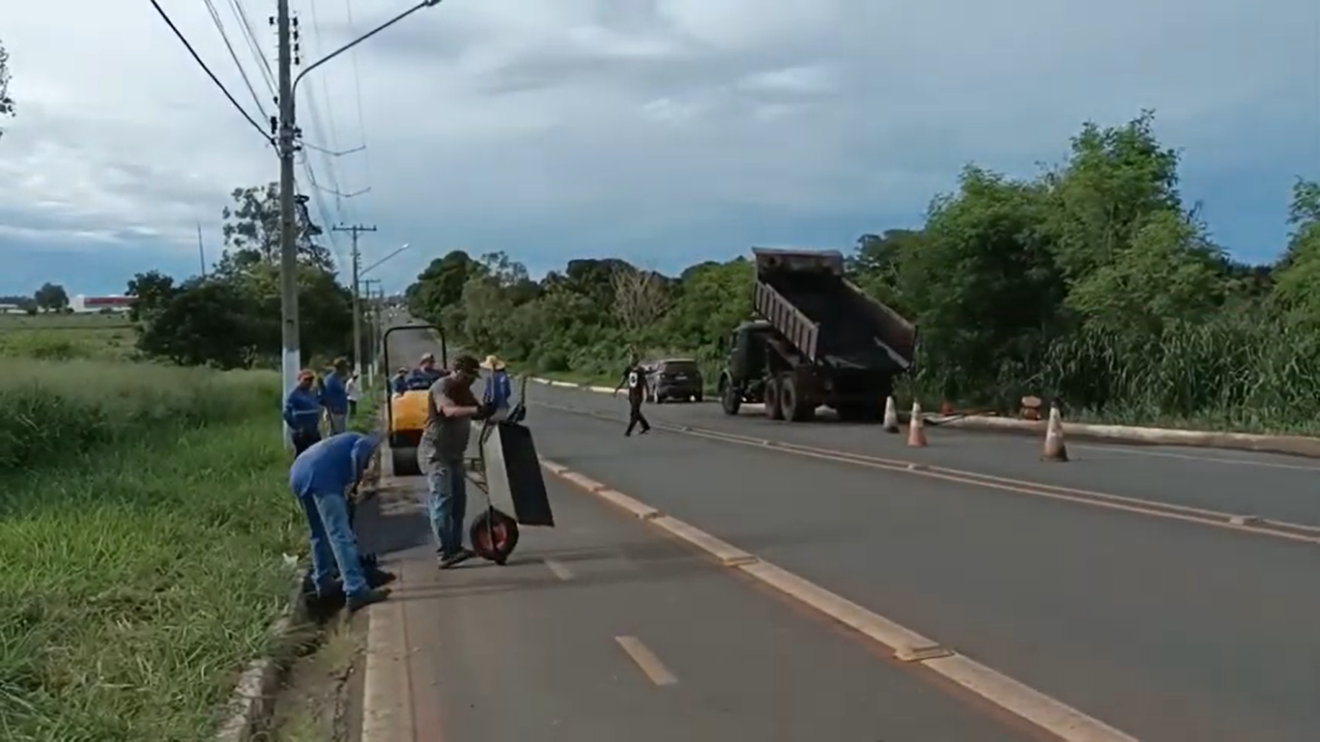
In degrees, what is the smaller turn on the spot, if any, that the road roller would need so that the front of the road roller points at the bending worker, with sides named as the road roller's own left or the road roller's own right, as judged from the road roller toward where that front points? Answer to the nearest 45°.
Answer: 0° — it already faces them

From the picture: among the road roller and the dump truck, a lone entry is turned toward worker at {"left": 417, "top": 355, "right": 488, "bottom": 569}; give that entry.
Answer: the road roller

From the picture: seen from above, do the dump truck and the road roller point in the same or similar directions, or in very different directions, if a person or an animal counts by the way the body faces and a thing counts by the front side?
very different directions

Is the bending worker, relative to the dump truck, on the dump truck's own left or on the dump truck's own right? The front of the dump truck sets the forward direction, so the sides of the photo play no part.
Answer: on the dump truck's own left

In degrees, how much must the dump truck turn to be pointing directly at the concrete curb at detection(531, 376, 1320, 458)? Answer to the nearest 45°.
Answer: approximately 180°

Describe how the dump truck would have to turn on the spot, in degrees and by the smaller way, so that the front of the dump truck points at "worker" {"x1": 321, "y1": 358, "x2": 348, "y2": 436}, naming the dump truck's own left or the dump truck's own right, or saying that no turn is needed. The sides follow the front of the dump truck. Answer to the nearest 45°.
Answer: approximately 90° to the dump truck's own left

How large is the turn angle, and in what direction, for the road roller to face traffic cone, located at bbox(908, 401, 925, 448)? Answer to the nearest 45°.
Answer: approximately 90° to its left

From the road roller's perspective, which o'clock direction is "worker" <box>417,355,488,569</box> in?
The worker is roughly at 12 o'clock from the road roller.

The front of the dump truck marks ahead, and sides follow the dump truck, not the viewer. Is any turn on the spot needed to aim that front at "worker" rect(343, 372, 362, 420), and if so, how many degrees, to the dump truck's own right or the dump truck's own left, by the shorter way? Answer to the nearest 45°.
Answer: approximately 45° to the dump truck's own left

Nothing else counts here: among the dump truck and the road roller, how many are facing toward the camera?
1

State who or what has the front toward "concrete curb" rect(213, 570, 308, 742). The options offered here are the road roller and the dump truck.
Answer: the road roller

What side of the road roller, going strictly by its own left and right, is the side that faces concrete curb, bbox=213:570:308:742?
front

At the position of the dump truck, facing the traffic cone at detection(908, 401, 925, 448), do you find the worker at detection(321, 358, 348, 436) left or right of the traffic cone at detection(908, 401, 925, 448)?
right

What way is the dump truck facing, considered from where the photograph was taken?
facing away from the viewer and to the left of the viewer

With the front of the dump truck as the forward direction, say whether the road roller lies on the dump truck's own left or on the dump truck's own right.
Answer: on the dump truck's own left
